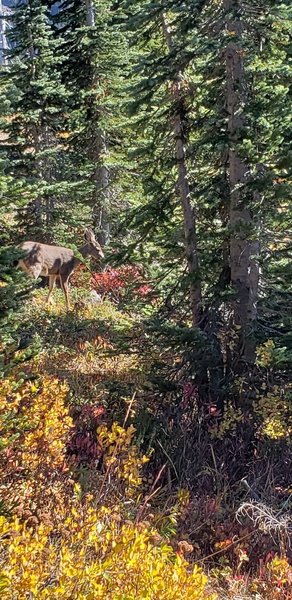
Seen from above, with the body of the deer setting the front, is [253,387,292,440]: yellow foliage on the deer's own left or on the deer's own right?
on the deer's own right

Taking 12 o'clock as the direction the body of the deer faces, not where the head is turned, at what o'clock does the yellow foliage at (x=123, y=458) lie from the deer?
The yellow foliage is roughly at 3 o'clock from the deer.

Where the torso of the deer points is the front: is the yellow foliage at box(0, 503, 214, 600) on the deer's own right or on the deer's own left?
on the deer's own right

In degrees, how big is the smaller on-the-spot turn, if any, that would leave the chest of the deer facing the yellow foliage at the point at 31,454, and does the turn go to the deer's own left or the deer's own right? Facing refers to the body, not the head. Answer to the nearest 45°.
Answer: approximately 90° to the deer's own right

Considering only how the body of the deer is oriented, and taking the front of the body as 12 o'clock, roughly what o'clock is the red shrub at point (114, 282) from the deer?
The red shrub is roughly at 11 o'clock from the deer.

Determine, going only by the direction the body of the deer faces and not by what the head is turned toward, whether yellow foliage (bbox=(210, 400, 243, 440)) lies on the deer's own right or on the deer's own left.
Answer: on the deer's own right

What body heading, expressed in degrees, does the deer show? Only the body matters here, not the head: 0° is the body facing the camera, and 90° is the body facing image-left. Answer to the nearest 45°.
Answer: approximately 270°

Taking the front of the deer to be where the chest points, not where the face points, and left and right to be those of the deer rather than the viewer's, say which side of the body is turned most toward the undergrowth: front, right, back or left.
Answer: right

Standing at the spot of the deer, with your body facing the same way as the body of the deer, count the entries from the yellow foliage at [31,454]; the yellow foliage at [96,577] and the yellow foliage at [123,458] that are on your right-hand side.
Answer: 3

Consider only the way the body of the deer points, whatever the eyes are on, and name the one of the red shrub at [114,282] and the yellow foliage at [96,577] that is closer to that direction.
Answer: the red shrub

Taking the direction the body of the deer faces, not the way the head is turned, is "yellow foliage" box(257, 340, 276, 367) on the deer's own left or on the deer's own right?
on the deer's own right
